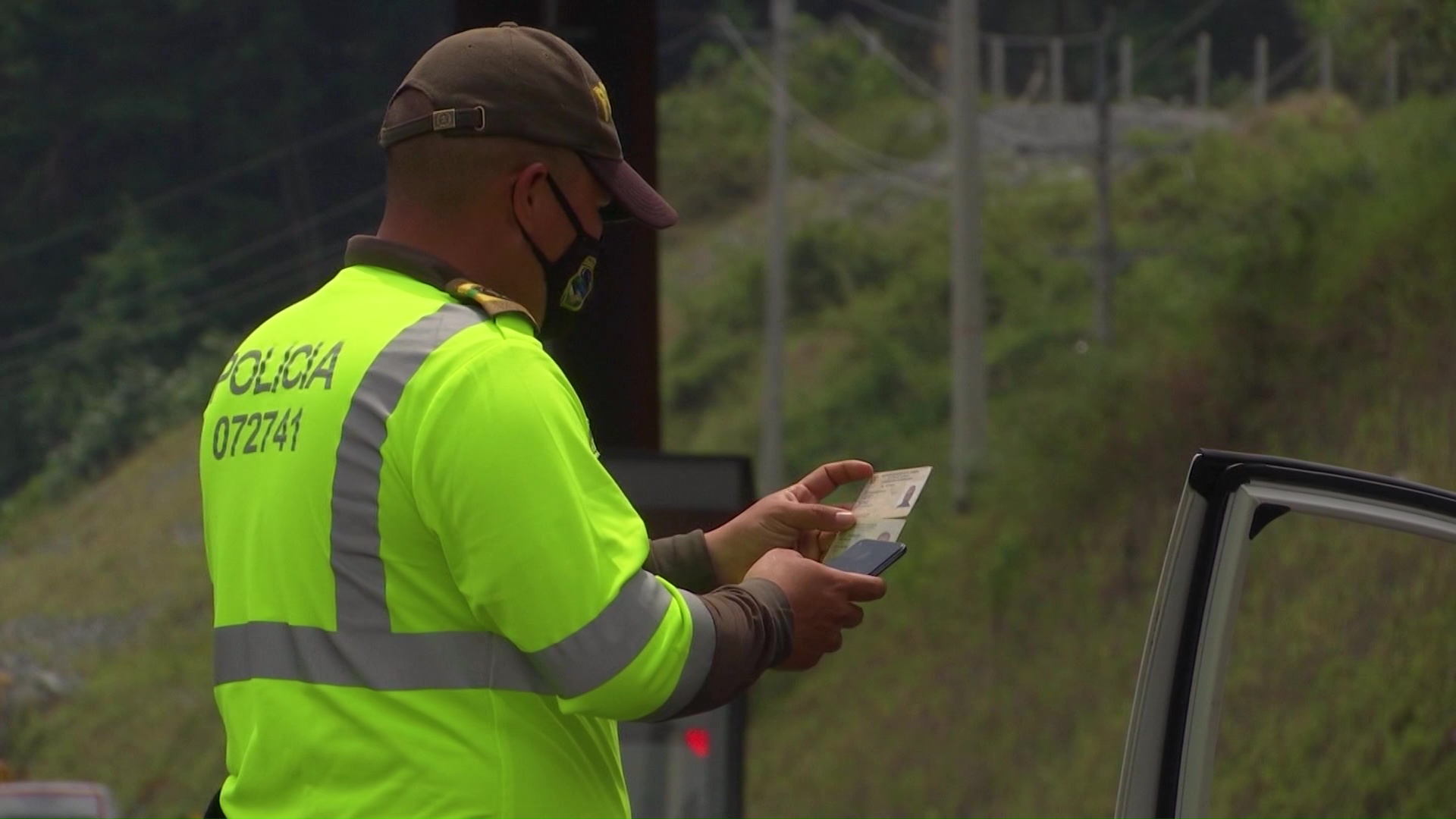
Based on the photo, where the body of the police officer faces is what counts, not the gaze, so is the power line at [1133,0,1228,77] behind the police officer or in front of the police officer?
in front

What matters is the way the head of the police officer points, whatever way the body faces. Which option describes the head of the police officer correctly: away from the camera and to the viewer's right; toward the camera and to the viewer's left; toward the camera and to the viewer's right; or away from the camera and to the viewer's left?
away from the camera and to the viewer's right

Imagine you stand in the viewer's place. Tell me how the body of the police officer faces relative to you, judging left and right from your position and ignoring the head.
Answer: facing away from the viewer and to the right of the viewer

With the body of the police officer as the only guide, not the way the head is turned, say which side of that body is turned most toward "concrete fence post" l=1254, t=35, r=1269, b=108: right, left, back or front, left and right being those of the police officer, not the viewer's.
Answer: front

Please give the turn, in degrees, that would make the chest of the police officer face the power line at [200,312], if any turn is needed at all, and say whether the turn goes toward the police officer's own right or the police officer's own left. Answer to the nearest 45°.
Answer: approximately 45° to the police officer's own left

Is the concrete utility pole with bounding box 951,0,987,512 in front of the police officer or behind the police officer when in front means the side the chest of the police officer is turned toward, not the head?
in front

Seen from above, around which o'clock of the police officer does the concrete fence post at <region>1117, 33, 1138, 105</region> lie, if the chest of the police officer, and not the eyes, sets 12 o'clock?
The concrete fence post is roughly at 11 o'clock from the police officer.

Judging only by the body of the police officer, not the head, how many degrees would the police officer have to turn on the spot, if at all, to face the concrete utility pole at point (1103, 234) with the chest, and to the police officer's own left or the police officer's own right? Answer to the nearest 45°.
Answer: approximately 45° to the police officer's own left

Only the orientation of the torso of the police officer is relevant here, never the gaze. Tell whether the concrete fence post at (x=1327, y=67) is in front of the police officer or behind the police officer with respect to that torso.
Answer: in front
